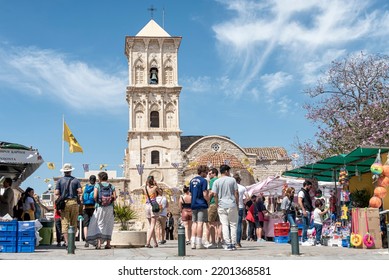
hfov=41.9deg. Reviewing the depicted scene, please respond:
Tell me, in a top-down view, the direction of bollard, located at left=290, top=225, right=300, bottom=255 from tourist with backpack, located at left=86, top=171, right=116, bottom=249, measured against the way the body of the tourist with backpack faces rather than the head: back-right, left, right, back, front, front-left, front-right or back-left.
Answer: back-right

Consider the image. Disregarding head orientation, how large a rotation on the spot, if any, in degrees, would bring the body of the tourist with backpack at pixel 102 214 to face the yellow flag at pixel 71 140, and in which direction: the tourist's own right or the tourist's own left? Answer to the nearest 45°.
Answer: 0° — they already face it

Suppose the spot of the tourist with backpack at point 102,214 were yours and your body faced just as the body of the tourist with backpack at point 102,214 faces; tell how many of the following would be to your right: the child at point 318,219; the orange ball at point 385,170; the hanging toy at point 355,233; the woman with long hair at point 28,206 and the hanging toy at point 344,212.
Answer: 4

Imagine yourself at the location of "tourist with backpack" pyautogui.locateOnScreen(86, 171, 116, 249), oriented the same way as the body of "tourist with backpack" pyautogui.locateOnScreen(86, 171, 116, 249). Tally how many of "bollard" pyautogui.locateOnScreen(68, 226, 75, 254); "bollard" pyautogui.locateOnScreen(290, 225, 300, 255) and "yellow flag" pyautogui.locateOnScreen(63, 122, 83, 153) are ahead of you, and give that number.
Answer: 1

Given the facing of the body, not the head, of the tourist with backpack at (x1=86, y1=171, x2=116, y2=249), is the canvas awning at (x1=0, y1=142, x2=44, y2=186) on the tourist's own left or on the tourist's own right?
on the tourist's own left

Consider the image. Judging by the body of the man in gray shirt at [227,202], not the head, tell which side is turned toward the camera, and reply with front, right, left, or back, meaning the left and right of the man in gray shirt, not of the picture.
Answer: back

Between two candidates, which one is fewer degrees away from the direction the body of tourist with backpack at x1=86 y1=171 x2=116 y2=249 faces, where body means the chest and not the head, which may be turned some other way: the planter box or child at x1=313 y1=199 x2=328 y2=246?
the planter box

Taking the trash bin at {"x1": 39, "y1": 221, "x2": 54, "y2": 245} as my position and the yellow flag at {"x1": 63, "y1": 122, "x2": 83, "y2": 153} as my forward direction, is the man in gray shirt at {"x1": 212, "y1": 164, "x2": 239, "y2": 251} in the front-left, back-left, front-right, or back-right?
back-right

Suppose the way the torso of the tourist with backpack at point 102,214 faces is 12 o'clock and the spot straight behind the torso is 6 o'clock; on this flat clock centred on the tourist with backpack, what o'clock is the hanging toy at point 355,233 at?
The hanging toy is roughly at 3 o'clock from the tourist with backpack.

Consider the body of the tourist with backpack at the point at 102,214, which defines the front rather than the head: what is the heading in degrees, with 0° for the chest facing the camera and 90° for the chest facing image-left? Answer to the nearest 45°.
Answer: approximately 180°

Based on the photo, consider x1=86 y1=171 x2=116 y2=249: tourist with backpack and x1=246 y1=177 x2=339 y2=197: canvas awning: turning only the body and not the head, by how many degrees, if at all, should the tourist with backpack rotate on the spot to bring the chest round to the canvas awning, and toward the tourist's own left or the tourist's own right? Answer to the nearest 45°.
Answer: approximately 45° to the tourist's own right

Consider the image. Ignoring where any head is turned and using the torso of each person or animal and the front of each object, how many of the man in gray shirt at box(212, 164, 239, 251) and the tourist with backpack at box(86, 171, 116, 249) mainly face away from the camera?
2
